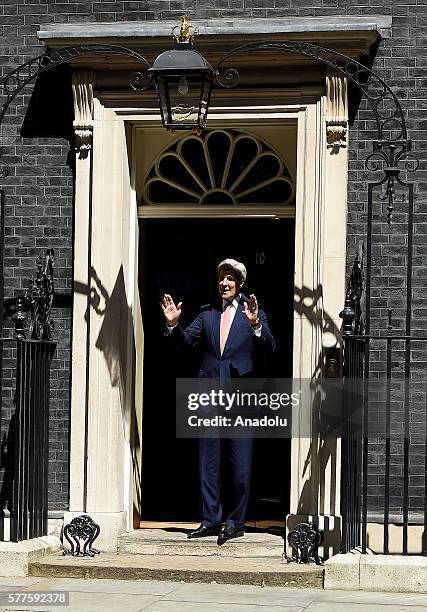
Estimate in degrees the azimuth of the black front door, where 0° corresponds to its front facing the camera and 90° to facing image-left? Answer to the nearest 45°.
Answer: approximately 0°

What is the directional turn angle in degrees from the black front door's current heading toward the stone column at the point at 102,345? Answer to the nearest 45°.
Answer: approximately 45° to its right

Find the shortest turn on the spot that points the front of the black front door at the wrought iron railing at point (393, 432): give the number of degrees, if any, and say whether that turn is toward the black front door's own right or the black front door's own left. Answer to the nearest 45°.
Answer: approximately 45° to the black front door's own left

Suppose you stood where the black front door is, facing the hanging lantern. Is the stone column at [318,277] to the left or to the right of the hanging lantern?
left
